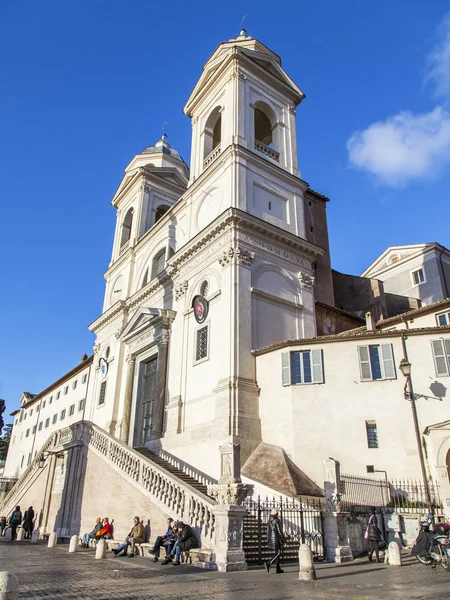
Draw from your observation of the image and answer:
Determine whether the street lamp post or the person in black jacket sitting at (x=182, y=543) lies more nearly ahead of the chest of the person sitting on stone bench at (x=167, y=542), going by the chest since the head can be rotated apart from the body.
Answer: the person in black jacket sitting

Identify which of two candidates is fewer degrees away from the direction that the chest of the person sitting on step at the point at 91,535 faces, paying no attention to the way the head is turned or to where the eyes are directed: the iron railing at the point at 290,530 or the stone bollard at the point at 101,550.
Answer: the stone bollard

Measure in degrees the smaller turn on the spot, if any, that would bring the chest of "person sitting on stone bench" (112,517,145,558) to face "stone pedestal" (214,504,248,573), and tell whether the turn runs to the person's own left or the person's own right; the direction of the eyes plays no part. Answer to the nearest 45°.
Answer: approximately 90° to the person's own left

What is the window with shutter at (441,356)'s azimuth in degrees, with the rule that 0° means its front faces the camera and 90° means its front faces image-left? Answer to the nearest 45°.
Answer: approximately 0°

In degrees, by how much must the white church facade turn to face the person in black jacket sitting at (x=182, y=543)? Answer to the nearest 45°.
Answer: approximately 45° to its left

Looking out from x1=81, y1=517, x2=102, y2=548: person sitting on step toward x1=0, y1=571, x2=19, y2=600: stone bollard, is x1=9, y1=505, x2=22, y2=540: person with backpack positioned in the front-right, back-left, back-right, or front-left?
back-right

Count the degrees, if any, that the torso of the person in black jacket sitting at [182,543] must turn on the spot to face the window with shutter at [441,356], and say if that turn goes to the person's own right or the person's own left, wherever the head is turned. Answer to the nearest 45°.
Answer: approximately 135° to the person's own left

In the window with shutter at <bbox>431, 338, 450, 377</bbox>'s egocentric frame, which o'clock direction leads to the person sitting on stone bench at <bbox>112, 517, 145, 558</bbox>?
The person sitting on stone bench is roughly at 2 o'clock from the window with shutter.

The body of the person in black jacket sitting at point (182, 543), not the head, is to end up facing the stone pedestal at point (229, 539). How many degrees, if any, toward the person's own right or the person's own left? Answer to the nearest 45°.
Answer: approximately 90° to the person's own left

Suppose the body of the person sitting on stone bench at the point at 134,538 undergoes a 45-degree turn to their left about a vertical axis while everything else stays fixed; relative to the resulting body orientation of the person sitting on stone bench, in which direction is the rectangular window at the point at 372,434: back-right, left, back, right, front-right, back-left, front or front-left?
left
